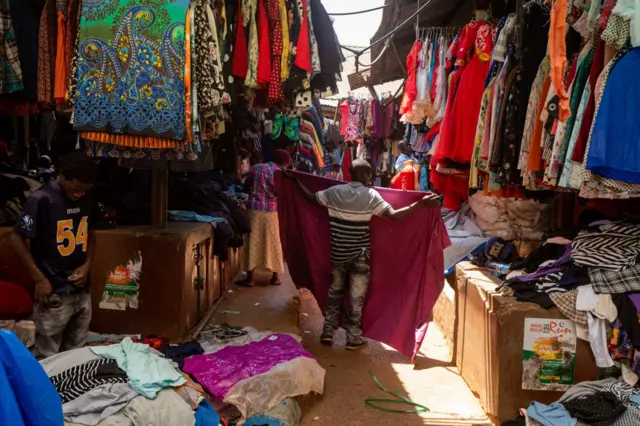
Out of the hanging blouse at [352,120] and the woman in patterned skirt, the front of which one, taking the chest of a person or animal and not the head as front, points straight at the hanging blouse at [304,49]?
the hanging blouse at [352,120]

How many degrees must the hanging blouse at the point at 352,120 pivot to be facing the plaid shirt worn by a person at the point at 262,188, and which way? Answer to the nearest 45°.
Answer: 0° — it already faces it

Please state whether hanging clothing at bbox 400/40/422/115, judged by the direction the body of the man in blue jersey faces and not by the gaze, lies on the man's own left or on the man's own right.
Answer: on the man's own left

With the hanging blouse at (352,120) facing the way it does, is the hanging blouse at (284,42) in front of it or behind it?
in front

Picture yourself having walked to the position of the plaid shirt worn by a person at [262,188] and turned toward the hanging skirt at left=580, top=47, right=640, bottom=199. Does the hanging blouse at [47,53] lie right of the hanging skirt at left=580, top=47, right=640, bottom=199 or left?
right

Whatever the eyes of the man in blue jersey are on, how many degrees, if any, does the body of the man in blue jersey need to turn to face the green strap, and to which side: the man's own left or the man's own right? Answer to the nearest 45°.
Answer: approximately 45° to the man's own left

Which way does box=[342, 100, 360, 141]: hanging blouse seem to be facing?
toward the camera

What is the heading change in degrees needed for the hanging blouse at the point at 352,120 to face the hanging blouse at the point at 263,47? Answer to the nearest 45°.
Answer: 0° — it already faces it

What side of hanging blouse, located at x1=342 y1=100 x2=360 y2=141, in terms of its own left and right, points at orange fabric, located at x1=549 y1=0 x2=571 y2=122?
front

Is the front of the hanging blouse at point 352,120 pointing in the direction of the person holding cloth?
yes
